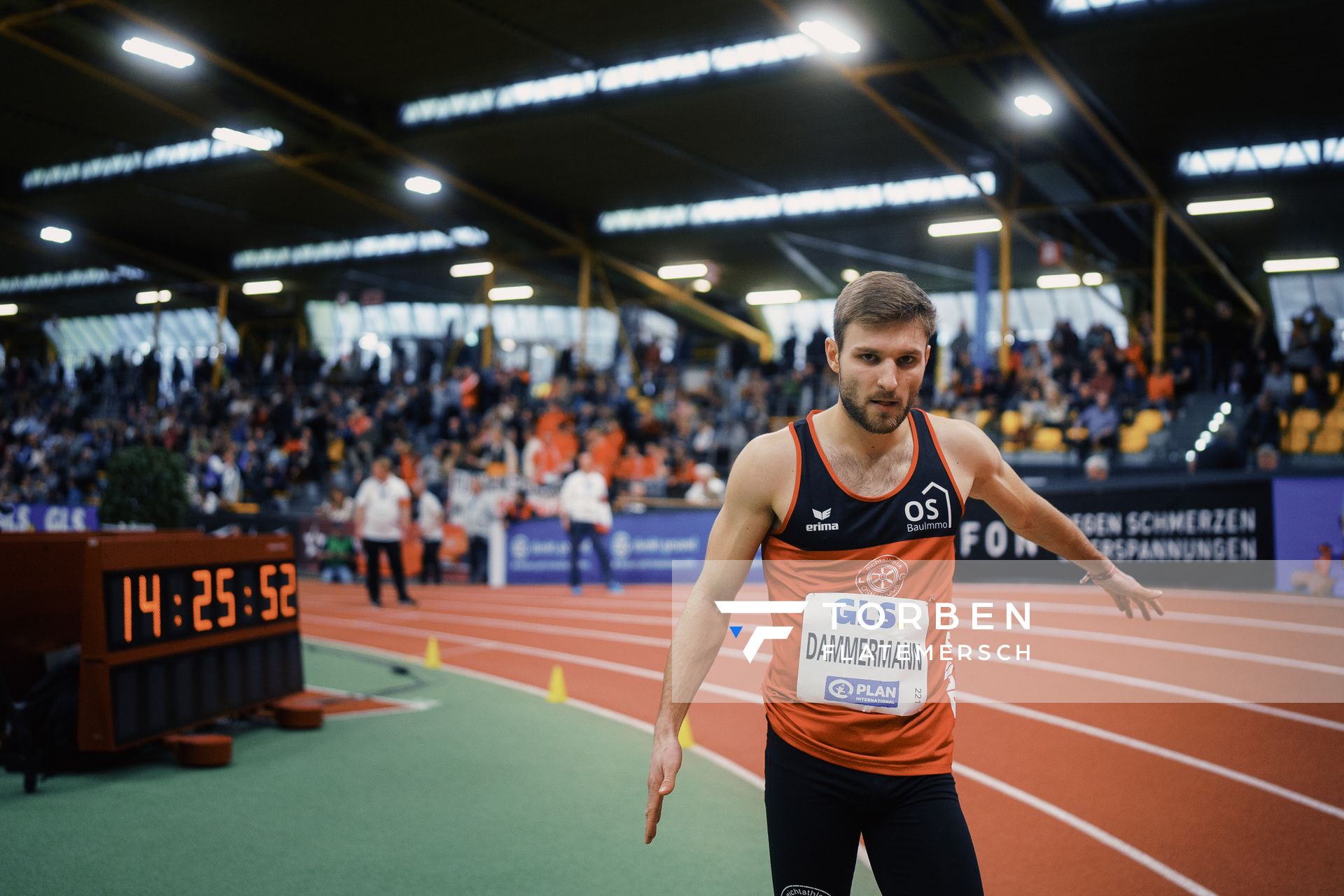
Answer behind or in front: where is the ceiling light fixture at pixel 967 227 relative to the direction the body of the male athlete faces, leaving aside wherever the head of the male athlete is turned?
behind

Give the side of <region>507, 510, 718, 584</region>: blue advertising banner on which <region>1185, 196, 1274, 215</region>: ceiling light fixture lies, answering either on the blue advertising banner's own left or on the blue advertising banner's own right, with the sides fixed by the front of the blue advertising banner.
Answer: on the blue advertising banner's own left

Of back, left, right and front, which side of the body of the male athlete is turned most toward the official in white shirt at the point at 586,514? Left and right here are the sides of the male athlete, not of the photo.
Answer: back

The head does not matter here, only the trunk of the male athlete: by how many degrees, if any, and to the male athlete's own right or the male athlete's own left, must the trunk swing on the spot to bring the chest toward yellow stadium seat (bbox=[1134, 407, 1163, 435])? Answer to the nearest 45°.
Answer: approximately 180°

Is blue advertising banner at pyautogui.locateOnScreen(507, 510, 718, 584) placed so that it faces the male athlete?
yes

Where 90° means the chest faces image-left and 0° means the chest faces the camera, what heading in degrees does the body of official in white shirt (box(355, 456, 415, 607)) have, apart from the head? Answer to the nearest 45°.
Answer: approximately 0°

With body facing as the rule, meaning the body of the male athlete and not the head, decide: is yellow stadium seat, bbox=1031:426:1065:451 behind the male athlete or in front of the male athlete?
behind

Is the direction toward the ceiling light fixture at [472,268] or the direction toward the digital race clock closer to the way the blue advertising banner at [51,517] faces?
the digital race clock
